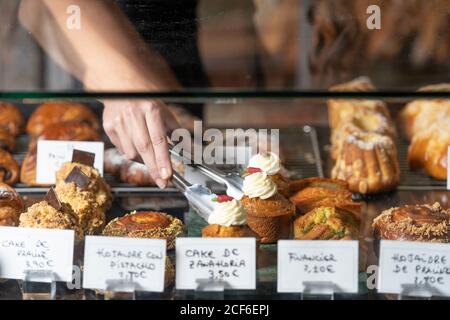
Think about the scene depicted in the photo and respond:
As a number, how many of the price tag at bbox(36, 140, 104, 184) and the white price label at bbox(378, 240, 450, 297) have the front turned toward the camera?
2

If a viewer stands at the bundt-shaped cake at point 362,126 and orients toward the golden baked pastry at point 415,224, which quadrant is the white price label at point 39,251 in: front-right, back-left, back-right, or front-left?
front-right

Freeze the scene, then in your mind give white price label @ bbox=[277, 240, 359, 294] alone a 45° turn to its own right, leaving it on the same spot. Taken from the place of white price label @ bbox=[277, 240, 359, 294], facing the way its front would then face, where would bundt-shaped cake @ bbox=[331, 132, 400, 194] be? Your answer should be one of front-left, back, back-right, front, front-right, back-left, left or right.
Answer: back-right

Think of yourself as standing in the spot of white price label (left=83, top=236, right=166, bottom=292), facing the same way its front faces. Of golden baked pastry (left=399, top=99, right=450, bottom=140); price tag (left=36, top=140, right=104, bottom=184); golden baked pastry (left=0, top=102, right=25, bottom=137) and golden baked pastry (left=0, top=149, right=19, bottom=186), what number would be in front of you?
0

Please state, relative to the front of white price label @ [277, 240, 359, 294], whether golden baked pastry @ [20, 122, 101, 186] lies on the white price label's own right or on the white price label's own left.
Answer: on the white price label's own right

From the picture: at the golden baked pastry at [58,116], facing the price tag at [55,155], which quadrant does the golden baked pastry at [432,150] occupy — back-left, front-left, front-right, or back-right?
front-left

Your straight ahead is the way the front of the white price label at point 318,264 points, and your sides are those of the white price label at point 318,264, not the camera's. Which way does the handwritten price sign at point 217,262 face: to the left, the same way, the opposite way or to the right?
the same way

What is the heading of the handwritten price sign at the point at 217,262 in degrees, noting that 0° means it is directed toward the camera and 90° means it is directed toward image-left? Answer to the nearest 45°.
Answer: approximately 0°

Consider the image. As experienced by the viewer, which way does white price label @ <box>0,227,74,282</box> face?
facing the viewer

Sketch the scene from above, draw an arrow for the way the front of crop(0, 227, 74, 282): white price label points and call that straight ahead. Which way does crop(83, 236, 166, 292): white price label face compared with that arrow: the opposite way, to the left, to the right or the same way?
the same way

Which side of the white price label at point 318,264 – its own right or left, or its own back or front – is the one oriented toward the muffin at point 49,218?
right

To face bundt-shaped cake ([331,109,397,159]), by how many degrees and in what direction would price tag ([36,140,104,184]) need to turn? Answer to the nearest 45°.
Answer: approximately 90° to its left
